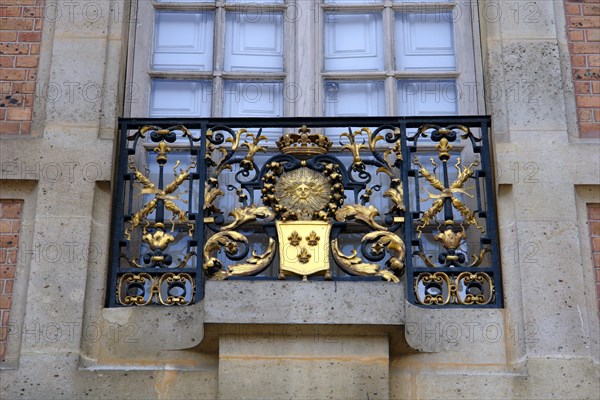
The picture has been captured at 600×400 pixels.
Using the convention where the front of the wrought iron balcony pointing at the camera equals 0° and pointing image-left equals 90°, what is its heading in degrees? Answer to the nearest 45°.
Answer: approximately 0°
